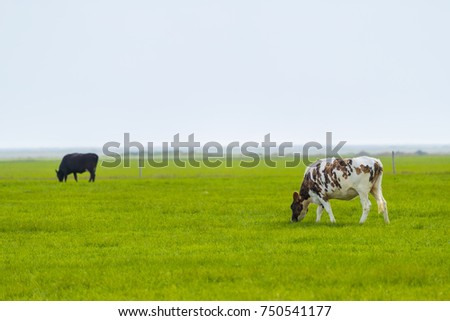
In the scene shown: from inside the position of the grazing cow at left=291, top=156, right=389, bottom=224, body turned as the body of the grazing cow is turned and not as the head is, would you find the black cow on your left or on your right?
on your right

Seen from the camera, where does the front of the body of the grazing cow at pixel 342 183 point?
to the viewer's left

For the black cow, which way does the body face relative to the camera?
to the viewer's left

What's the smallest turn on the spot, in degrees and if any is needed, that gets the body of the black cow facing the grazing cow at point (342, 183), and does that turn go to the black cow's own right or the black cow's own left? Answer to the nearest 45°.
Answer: approximately 90° to the black cow's own left

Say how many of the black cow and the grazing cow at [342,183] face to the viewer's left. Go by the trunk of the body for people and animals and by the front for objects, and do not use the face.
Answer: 2
